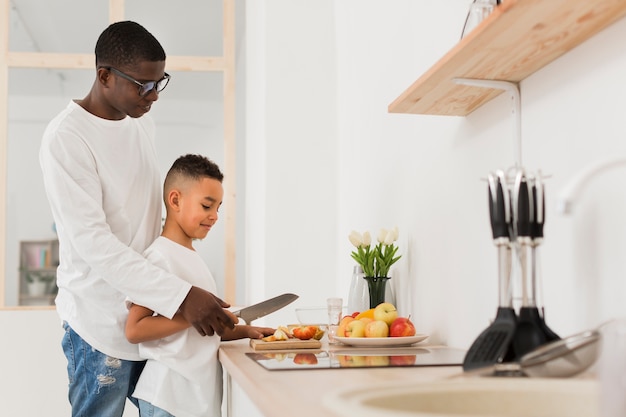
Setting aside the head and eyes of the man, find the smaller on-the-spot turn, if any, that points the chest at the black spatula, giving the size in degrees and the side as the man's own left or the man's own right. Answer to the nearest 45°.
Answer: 0° — they already face it

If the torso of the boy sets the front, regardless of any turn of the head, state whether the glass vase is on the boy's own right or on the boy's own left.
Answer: on the boy's own left

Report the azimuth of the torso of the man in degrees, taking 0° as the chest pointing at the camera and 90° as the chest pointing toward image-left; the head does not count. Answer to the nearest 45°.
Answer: approximately 315°

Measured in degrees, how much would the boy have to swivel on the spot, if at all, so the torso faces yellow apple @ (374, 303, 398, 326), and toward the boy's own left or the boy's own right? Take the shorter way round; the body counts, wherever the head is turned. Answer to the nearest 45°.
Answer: approximately 45° to the boy's own left

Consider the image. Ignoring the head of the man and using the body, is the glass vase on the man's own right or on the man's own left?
on the man's own left

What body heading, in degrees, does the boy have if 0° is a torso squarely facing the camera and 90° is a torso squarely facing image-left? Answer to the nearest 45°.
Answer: approximately 315°
